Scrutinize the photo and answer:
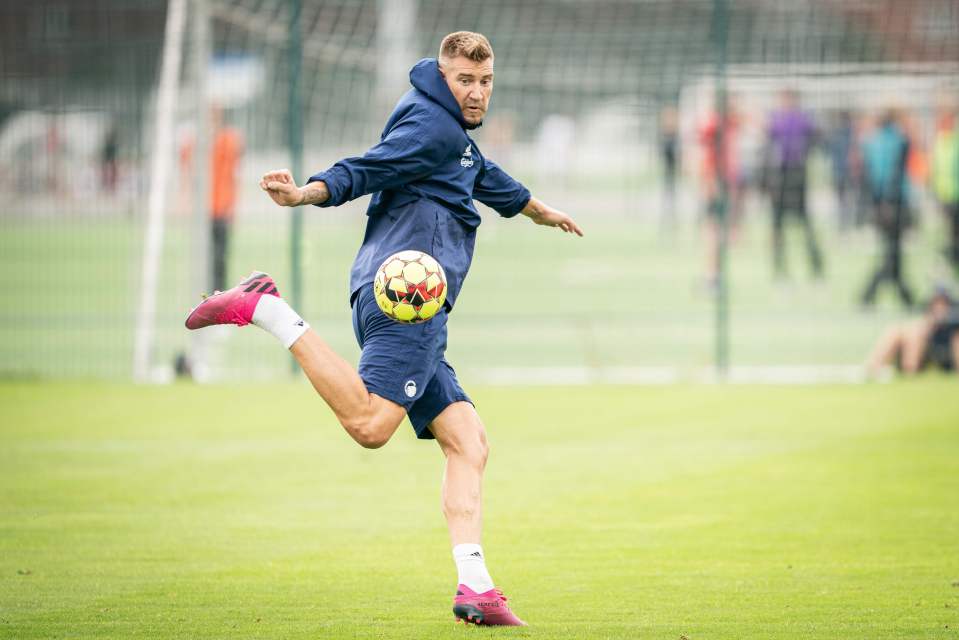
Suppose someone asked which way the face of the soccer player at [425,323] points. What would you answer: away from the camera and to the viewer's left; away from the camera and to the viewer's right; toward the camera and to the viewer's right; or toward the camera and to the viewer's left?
toward the camera and to the viewer's right

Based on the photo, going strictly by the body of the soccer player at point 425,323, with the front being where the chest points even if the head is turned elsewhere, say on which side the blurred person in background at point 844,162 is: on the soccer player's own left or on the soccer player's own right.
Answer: on the soccer player's own left

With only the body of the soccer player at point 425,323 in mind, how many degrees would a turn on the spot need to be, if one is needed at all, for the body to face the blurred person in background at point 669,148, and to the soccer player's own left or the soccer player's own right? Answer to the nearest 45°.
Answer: approximately 135° to the soccer player's own left

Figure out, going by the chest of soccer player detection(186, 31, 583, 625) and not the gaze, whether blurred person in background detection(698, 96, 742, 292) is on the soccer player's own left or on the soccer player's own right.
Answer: on the soccer player's own left

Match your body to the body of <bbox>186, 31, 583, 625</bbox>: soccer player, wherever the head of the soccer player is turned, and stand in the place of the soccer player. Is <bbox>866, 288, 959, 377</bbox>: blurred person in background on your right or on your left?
on your left

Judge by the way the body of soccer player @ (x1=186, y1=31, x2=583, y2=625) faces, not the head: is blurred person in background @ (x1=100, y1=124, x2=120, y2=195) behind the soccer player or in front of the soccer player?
behind

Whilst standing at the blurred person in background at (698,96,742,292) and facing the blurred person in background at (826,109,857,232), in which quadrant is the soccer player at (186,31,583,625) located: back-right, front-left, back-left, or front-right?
back-right

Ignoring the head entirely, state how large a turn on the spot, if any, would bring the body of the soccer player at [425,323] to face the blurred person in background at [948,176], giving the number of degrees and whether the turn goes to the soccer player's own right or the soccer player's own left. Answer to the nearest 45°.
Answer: approximately 90° to the soccer player's own left

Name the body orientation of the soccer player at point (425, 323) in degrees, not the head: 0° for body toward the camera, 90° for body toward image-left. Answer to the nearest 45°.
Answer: approximately 315°

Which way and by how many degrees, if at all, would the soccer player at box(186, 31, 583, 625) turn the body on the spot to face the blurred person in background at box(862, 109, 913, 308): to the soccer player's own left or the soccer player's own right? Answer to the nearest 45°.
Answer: approximately 90° to the soccer player's own left
